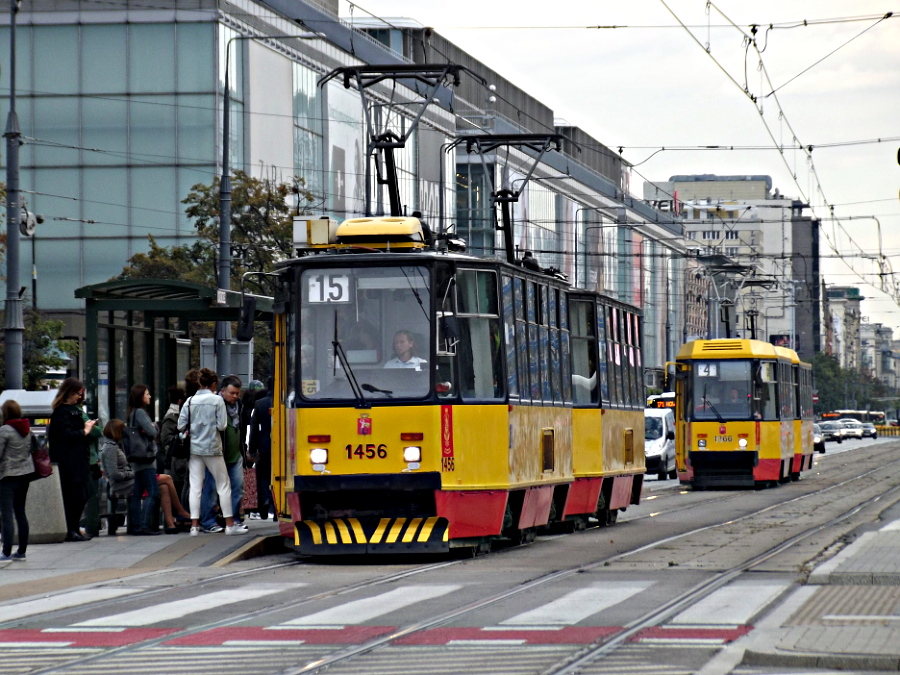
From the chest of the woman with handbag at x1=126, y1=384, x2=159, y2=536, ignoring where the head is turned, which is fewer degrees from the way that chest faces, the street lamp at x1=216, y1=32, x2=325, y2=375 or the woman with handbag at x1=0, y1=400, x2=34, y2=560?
the street lamp

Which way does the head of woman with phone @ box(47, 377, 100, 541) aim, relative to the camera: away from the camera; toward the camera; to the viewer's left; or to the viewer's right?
to the viewer's right

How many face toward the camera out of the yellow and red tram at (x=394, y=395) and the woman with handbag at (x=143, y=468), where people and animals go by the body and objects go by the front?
1

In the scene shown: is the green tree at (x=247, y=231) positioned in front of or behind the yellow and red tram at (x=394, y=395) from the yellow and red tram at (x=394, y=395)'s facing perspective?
behind

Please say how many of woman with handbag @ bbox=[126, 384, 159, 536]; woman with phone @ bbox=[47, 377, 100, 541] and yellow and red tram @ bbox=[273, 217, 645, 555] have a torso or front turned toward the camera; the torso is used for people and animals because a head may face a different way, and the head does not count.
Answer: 1

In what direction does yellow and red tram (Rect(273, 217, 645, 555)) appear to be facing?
toward the camera

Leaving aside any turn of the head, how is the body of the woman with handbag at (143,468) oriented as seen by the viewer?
to the viewer's right

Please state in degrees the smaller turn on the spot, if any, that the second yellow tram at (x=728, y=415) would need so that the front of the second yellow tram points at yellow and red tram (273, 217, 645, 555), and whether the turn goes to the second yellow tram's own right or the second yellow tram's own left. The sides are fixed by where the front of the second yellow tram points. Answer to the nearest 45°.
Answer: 0° — it already faces it

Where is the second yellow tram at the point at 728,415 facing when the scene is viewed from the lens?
facing the viewer

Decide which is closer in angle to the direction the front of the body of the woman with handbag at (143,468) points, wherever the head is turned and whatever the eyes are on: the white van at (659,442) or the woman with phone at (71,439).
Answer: the white van

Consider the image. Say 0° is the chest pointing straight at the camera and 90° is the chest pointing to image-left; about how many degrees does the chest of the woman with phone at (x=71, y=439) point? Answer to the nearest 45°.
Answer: approximately 270°

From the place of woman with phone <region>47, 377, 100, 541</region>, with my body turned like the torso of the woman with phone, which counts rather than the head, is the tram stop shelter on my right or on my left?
on my left

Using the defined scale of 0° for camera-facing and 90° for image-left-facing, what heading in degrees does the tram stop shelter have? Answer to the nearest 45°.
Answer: approximately 315°

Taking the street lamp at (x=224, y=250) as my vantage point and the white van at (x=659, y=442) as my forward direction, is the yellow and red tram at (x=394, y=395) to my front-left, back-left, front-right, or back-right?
back-right

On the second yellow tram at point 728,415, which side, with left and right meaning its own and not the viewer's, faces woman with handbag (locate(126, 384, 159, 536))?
front

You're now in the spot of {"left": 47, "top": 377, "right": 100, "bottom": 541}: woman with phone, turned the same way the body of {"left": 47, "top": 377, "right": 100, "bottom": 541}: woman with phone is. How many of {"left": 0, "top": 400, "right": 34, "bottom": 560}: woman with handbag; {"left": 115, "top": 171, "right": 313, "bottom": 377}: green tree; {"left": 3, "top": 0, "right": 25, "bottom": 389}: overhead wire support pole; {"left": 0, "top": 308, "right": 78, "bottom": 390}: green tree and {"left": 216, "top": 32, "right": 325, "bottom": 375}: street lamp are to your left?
4

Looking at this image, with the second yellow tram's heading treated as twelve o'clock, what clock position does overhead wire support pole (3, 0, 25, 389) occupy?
The overhead wire support pole is roughly at 2 o'clock from the second yellow tram.

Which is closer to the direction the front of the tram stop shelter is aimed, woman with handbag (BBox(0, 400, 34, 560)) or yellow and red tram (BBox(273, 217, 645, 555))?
the yellow and red tram

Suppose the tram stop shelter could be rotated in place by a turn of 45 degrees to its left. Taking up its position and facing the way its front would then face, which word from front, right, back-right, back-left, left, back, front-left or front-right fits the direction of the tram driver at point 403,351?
front-right

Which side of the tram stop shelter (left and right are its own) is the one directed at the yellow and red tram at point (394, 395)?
front
